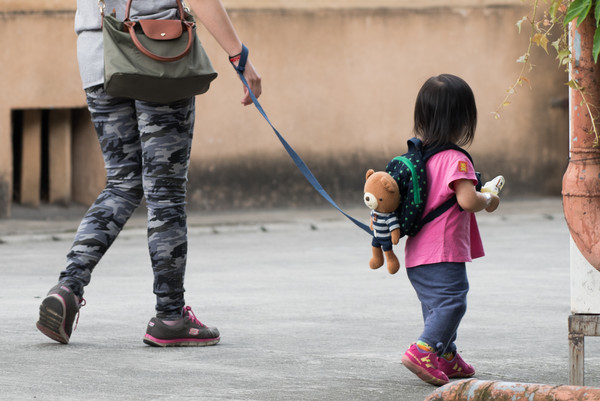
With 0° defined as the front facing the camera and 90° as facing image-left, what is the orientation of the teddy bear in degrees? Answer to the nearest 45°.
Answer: approximately 45°

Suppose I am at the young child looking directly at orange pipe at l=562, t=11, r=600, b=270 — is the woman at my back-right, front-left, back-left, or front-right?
back-left
